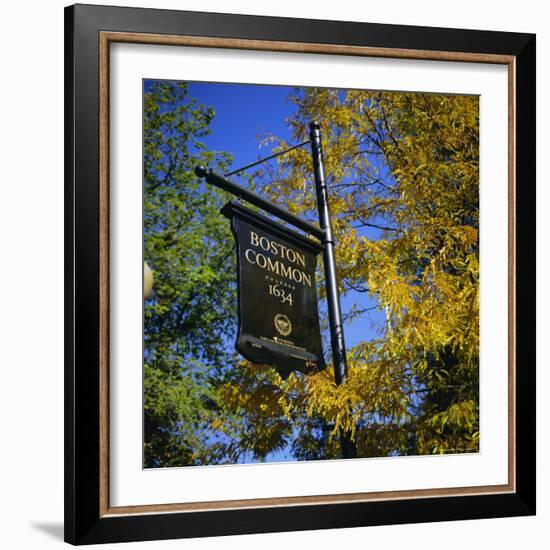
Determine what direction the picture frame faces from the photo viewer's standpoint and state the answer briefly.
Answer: facing the viewer and to the right of the viewer
